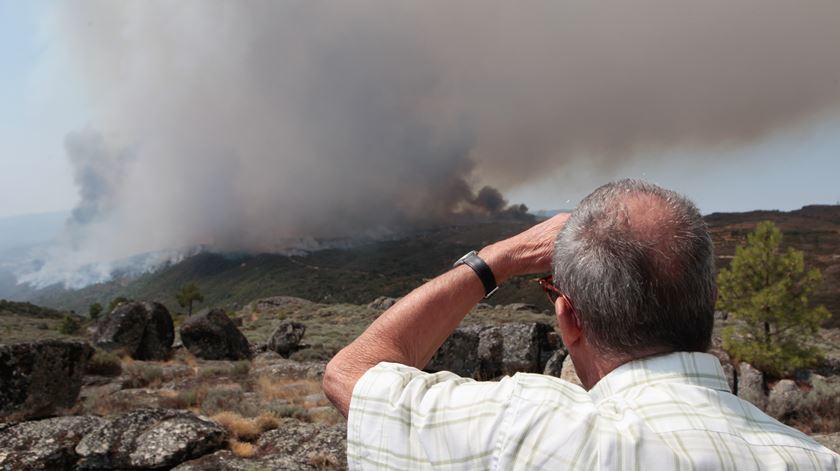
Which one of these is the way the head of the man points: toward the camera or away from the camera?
away from the camera

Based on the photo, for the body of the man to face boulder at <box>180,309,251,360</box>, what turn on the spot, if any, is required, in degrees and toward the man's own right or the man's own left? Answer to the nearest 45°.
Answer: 0° — they already face it

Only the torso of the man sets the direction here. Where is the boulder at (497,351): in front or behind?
in front

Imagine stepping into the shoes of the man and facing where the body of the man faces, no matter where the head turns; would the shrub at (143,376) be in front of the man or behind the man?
in front

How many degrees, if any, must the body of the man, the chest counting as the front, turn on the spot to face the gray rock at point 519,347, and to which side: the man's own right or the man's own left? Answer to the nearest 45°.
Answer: approximately 45° to the man's own right

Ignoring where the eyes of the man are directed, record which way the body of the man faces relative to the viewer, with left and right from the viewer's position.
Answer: facing away from the viewer and to the left of the viewer

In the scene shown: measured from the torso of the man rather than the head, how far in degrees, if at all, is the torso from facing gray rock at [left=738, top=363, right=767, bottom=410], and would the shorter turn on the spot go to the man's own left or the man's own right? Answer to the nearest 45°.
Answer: approximately 45° to the man's own right

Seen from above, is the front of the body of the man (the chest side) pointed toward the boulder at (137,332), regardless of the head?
yes

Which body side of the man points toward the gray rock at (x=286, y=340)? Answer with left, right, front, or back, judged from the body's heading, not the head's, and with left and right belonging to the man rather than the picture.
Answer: front

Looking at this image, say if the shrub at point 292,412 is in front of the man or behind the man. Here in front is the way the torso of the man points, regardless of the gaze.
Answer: in front

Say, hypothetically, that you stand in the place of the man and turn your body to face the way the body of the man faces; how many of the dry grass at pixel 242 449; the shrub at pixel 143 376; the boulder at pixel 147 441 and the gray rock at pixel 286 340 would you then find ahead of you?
4
